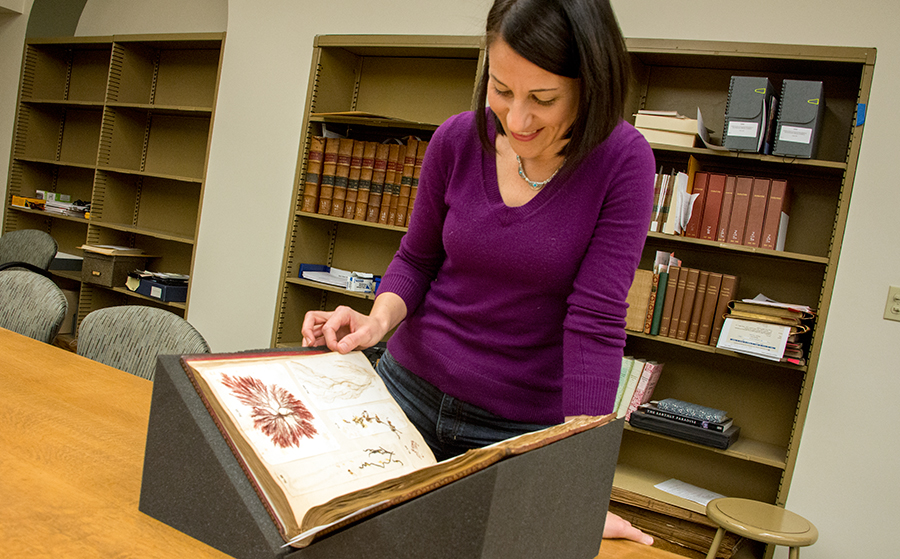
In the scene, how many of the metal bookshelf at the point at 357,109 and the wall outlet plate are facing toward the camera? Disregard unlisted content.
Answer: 2

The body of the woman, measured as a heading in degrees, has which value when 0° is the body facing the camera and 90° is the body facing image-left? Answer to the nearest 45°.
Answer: approximately 45°

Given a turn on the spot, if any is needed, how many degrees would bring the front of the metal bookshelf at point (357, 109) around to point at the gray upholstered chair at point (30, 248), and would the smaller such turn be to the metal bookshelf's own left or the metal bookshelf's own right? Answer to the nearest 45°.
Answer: approximately 90° to the metal bookshelf's own right

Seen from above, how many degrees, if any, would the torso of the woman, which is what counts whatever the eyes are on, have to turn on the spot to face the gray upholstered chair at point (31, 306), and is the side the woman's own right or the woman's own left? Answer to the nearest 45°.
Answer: approximately 90° to the woman's own right

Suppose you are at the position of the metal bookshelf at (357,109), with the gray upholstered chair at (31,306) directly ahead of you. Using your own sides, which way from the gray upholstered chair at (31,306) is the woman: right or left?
left

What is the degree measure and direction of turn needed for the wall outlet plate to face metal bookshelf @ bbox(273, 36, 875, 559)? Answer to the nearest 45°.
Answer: approximately 90° to its right

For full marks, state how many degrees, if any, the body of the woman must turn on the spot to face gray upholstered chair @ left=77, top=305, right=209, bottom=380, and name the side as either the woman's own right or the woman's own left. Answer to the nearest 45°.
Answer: approximately 90° to the woman's own right

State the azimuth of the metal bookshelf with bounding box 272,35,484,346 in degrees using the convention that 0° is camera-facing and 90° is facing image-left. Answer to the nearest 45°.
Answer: approximately 0°

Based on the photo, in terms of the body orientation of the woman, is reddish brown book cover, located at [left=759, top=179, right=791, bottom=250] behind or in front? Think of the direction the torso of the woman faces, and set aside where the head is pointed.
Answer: behind

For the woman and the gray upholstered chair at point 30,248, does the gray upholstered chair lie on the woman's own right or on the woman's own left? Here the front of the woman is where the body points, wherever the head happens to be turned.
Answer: on the woman's own right

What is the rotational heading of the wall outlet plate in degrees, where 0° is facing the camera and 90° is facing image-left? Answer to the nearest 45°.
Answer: approximately 0°
